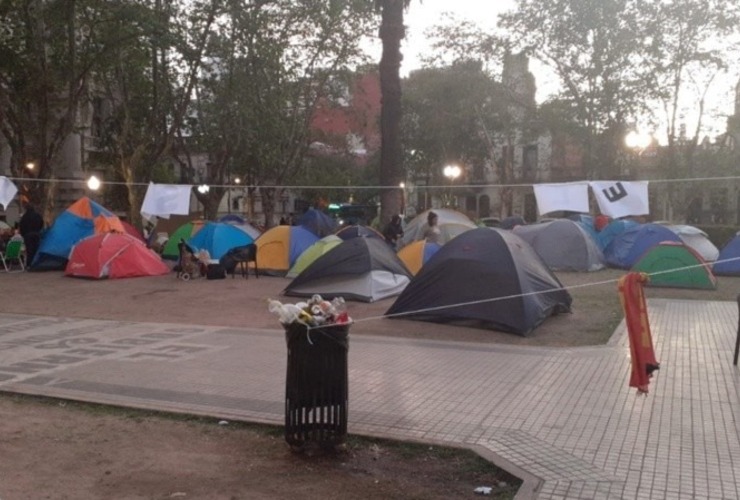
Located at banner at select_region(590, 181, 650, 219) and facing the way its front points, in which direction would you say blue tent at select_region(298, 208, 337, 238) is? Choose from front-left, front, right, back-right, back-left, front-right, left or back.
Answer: back-right

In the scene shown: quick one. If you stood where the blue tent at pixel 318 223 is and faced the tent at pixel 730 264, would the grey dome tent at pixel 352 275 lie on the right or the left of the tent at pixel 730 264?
right

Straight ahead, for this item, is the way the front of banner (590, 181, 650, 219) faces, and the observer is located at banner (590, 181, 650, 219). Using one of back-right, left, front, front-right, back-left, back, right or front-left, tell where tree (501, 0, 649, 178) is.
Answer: back

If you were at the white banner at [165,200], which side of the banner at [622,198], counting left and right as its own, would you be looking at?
right

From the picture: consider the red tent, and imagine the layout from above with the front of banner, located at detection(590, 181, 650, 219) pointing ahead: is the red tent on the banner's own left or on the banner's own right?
on the banner's own right

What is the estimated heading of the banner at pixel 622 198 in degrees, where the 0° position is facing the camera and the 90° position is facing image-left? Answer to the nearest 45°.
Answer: approximately 0°

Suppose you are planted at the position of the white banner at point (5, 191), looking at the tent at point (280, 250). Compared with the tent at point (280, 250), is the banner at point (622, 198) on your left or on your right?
right

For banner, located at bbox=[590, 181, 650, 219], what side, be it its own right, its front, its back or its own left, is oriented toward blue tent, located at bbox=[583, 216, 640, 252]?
back

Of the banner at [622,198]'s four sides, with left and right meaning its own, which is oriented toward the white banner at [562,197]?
right

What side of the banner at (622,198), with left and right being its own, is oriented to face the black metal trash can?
front
